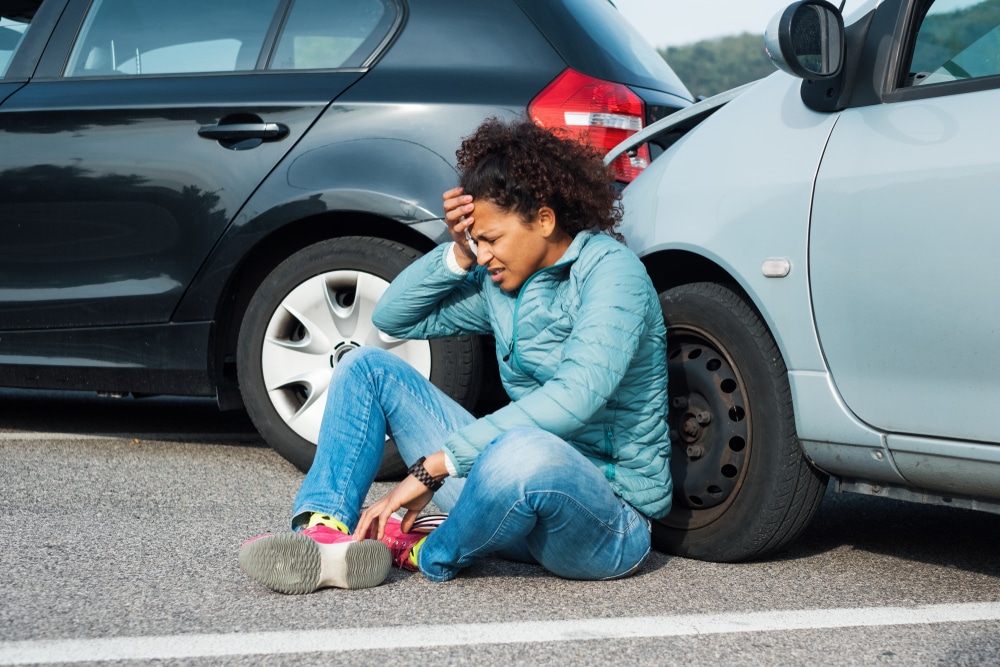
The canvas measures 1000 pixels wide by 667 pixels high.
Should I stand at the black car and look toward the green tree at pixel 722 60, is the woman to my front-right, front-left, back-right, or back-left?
back-right

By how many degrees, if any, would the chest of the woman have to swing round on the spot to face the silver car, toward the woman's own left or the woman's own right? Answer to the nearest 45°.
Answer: approximately 135° to the woman's own left

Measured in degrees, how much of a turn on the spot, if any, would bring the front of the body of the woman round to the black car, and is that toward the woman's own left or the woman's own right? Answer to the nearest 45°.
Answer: approximately 90° to the woman's own right

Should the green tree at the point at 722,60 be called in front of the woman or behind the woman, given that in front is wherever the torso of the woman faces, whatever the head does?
behind

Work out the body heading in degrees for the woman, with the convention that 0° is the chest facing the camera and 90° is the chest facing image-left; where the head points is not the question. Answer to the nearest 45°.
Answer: approximately 45°

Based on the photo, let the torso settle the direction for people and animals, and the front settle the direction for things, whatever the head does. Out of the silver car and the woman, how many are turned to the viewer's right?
0

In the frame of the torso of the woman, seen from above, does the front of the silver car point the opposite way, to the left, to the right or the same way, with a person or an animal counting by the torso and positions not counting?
to the right

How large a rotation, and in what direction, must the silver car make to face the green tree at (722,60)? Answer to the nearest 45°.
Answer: approximately 45° to its right

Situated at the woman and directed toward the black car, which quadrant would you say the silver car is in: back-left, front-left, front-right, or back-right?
back-right

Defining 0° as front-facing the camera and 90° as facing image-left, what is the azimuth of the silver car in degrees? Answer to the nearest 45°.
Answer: approximately 135°
